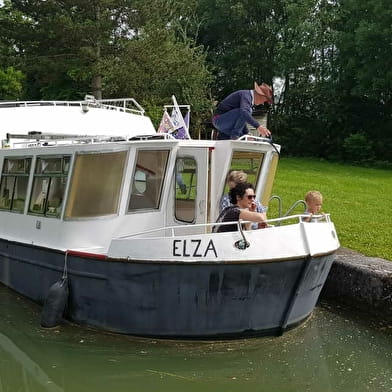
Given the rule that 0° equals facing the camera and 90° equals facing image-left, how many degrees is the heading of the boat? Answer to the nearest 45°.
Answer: approximately 315°
